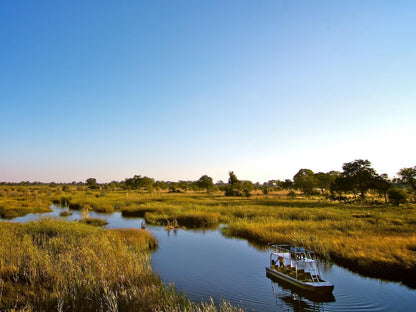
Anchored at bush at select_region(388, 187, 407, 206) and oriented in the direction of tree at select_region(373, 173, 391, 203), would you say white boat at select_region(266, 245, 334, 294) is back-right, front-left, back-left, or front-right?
back-left

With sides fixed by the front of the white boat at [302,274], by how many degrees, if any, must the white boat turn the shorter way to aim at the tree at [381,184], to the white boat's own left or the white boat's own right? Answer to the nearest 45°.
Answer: approximately 135° to the white boat's own left

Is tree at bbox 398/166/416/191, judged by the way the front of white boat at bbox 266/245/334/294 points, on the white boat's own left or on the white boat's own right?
on the white boat's own left

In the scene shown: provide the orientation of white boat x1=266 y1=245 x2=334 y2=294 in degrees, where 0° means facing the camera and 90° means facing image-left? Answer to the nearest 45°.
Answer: approximately 315°
